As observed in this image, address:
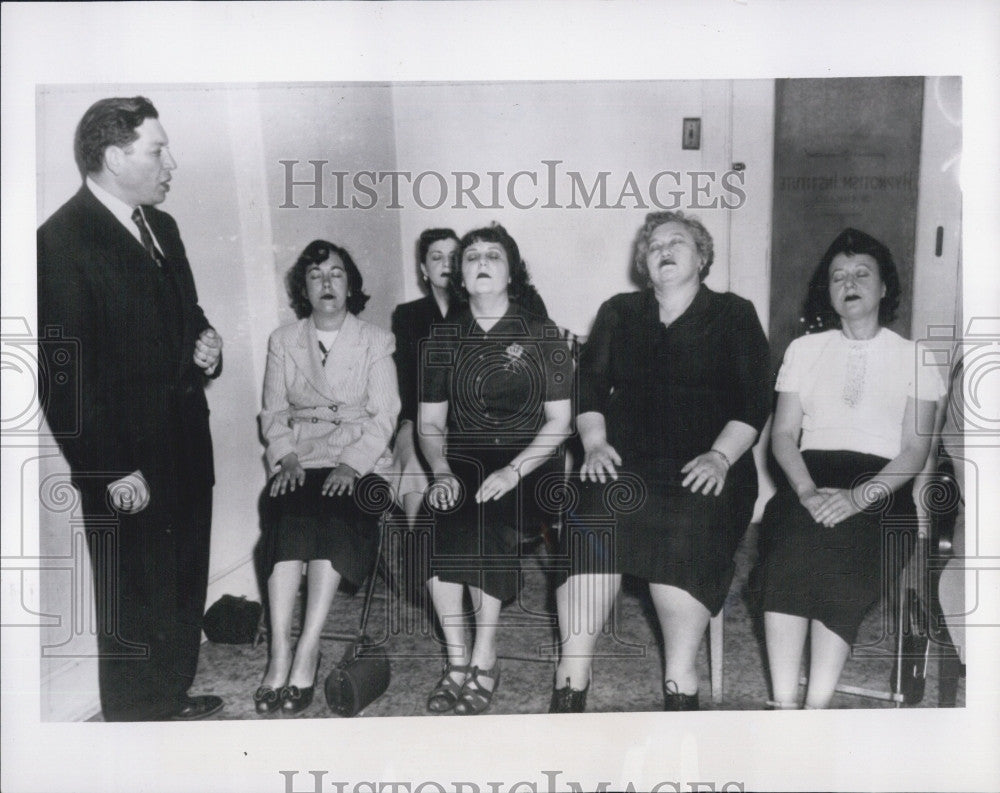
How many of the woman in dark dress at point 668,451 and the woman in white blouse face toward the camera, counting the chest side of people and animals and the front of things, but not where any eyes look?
2

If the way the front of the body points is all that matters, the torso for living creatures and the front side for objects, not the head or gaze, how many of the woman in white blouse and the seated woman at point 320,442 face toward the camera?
2

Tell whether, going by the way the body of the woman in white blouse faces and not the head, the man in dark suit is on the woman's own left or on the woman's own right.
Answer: on the woman's own right

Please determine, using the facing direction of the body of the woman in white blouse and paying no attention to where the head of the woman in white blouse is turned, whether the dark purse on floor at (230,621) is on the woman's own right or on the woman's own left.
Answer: on the woman's own right

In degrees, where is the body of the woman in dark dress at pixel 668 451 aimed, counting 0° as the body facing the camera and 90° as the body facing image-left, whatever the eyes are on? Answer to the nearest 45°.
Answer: approximately 0°

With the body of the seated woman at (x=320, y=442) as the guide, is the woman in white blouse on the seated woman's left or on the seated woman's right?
on the seated woman's left

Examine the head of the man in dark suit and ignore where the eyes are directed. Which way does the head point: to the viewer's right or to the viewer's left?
to the viewer's right

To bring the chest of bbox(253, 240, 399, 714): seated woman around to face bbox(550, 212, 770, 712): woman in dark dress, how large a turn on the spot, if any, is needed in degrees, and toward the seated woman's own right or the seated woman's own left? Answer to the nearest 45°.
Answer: approximately 90° to the seated woman's own left
